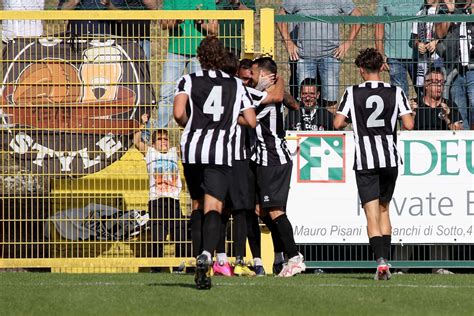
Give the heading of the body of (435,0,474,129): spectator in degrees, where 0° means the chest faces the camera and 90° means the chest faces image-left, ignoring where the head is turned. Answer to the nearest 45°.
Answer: approximately 0°

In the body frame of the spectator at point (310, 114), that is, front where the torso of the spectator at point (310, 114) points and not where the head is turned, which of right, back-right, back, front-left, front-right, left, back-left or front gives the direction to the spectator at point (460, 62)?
left

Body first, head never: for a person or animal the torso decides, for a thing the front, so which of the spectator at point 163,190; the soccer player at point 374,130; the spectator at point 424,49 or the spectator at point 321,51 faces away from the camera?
the soccer player

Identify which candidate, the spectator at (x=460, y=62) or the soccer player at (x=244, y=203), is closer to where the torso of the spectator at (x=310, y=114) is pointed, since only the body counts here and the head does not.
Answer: the soccer player

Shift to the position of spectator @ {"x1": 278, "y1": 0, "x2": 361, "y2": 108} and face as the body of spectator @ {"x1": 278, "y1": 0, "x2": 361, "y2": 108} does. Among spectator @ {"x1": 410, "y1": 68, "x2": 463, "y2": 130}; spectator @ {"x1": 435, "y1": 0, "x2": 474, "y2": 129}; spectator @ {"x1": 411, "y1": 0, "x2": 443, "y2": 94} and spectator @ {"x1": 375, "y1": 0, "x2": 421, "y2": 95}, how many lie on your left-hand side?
4

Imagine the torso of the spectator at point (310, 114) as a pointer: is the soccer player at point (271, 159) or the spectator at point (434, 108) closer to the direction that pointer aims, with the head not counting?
the soccer player

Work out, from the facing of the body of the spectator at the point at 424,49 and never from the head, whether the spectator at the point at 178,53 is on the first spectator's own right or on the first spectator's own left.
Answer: on the first spectator's own right

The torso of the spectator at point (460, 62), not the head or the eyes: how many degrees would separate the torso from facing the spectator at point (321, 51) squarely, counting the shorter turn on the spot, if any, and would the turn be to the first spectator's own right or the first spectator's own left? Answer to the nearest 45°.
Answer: approximately 90° to the first spectator's own right

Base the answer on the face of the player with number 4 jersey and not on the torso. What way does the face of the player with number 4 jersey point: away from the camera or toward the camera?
away from the camera

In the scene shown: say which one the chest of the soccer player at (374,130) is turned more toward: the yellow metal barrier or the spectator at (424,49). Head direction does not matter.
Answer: the spectator

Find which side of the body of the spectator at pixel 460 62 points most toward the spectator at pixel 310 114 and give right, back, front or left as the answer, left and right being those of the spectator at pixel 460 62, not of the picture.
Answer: right

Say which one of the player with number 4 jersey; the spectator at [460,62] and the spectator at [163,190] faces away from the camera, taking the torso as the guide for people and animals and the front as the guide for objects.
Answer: the player with number 4 jersey

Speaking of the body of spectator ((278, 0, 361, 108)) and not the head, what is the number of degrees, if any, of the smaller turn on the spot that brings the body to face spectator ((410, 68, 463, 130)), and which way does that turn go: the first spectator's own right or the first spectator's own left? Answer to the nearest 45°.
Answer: approximately 90° to the first spectator's own left

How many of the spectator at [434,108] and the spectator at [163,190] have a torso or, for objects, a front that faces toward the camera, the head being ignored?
2

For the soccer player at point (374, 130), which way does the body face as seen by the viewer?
away from the camera
